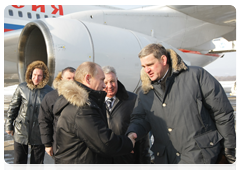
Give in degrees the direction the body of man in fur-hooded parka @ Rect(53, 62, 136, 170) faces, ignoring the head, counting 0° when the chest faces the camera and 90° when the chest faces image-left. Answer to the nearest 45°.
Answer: approximately 270°

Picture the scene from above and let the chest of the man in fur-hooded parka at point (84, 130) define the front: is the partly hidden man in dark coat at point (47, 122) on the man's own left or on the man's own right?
on the man's own left

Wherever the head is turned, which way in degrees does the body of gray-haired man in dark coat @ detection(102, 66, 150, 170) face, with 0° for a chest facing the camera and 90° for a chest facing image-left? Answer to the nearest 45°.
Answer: approximately 45°

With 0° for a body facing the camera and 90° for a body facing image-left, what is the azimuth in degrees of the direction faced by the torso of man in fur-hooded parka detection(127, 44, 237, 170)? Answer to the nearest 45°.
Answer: approximately 45°

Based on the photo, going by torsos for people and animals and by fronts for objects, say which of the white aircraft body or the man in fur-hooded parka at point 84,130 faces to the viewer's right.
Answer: the man in fur-hooded parka
